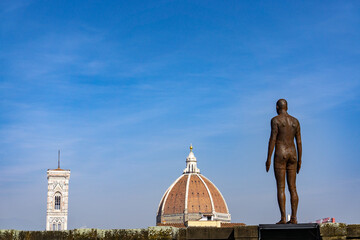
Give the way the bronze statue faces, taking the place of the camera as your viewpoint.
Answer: facing away from the viewer and to the left of the viewer
